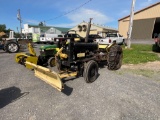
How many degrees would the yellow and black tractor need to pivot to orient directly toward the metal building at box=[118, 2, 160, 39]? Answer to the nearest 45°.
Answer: approximately 180°

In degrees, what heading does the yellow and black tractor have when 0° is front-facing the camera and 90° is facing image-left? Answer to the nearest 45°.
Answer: approximately 45°
